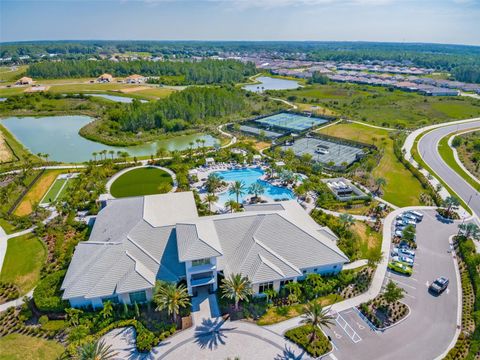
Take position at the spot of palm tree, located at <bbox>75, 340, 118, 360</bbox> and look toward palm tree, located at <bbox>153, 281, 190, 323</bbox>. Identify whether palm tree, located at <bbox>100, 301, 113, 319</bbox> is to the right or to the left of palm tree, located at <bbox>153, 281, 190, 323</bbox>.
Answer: left

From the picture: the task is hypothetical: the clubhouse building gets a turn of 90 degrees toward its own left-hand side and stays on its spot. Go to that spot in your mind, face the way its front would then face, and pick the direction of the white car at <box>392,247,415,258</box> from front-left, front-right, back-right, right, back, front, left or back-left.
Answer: front

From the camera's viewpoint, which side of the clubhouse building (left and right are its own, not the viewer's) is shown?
front

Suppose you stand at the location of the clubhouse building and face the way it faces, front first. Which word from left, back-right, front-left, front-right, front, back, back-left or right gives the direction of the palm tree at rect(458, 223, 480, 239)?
left

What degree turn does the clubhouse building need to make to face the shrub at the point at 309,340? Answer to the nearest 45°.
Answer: approximately 45° to its left

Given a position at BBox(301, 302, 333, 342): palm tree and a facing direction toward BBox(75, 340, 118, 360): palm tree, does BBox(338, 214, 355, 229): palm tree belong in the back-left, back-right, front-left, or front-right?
back-right

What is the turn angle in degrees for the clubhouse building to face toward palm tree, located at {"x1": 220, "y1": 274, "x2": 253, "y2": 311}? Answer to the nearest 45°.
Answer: approximately 45° to its left

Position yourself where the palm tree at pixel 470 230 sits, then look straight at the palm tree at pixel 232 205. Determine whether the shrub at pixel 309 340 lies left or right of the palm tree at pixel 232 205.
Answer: left

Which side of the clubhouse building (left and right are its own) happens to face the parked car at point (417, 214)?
left

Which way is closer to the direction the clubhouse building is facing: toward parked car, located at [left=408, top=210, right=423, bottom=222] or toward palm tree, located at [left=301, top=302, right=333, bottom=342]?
the palm tree

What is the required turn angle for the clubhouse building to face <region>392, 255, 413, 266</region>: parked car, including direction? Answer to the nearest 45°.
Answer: approximately 90° to its left

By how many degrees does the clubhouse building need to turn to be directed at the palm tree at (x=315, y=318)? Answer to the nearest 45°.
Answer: approximately 45° to its left

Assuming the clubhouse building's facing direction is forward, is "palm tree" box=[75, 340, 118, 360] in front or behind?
in front

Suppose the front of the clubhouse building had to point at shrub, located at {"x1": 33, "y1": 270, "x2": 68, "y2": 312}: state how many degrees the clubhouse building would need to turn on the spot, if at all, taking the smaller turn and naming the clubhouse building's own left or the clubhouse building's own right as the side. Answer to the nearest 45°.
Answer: approximately 90° to the clubhouse building's own right

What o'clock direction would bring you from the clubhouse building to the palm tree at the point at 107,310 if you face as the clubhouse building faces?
The palm tree is roughly at 2 o'clock from the clubhouse building.
